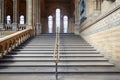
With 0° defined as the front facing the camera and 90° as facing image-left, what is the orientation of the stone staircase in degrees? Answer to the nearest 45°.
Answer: approximately 0°

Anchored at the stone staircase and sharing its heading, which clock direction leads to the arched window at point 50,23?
The arched window is roughly at 6 o'clock from the stone staircase.
